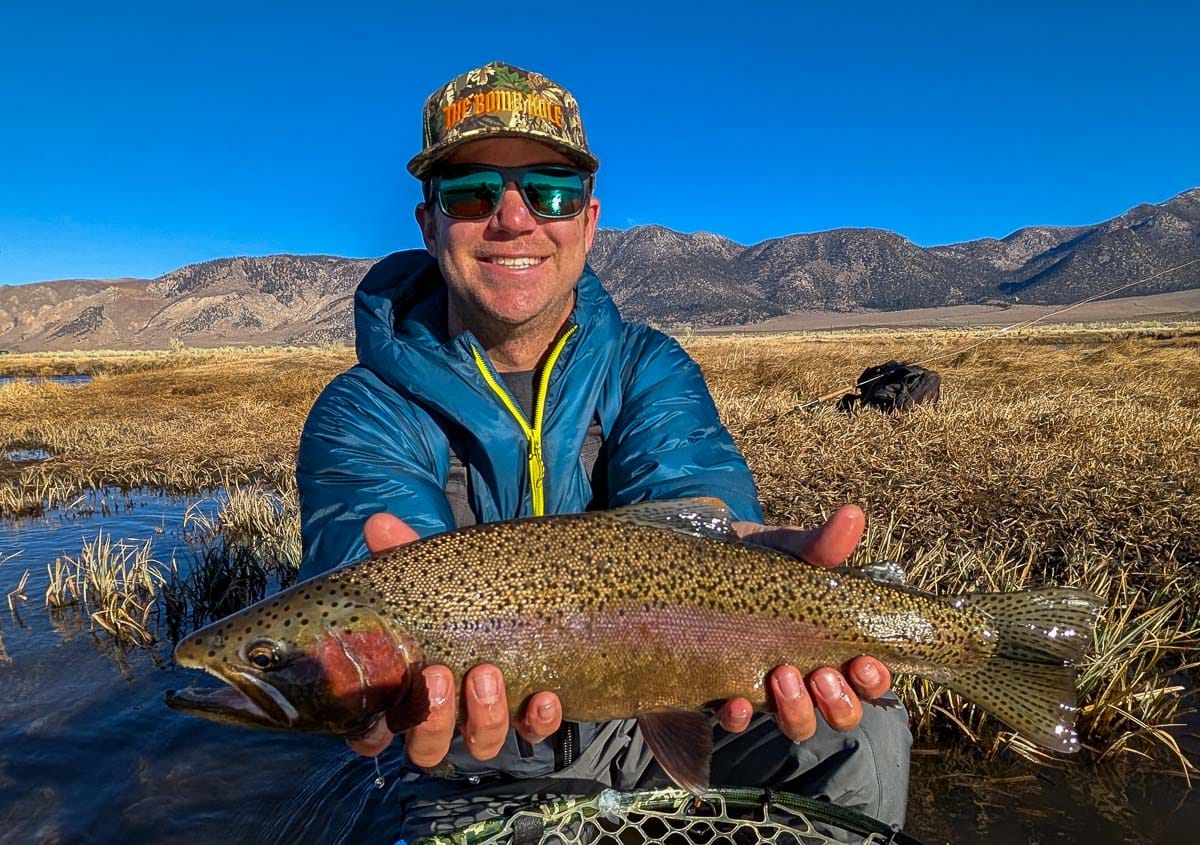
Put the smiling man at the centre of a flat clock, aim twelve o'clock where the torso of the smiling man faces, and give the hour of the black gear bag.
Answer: The black gear bag is roughly at 7 o'clock from the smiling man.

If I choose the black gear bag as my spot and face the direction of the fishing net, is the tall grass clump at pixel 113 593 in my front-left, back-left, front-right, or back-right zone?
front-right

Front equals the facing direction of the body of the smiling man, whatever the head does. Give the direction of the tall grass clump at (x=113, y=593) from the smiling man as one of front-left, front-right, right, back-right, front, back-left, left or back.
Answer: back-right

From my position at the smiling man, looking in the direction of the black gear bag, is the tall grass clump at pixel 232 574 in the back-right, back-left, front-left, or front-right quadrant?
front-left

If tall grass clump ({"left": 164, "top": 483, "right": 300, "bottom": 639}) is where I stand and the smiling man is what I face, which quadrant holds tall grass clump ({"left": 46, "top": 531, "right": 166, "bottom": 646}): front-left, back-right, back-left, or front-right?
back-right

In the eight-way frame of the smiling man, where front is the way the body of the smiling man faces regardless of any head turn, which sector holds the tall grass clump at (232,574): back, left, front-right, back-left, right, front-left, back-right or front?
back-right

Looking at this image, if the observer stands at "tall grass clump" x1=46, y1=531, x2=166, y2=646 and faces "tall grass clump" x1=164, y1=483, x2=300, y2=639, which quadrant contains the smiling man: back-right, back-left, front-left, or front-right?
front-right

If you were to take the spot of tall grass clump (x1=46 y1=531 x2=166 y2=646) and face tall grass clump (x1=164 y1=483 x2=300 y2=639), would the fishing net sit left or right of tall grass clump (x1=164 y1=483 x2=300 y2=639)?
right

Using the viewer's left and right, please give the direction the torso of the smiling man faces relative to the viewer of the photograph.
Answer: facing the viewer
